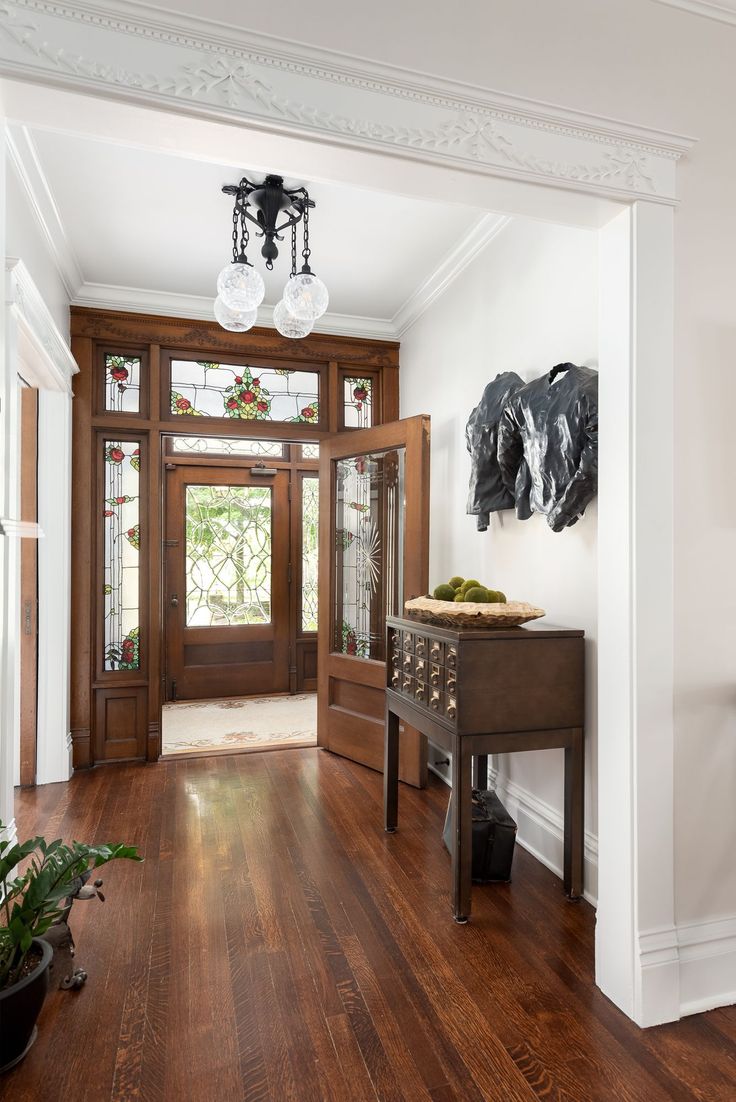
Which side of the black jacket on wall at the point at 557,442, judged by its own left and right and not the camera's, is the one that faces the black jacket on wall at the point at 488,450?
right

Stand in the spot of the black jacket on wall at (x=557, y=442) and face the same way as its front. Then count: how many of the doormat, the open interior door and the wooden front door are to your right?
3

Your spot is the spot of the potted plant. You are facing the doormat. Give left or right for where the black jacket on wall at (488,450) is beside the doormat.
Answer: right

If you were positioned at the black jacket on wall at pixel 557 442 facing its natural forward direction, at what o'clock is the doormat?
The doormat is roughly at 3 o'clock from the black jacket on wall.

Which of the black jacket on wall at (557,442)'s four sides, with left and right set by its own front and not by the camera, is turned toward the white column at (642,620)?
left

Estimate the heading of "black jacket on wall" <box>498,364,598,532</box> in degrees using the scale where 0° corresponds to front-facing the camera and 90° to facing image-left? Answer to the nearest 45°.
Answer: approximately 45°

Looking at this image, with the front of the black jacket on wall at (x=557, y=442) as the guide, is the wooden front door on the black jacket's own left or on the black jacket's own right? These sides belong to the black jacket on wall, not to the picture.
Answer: on the black jacket's own right
